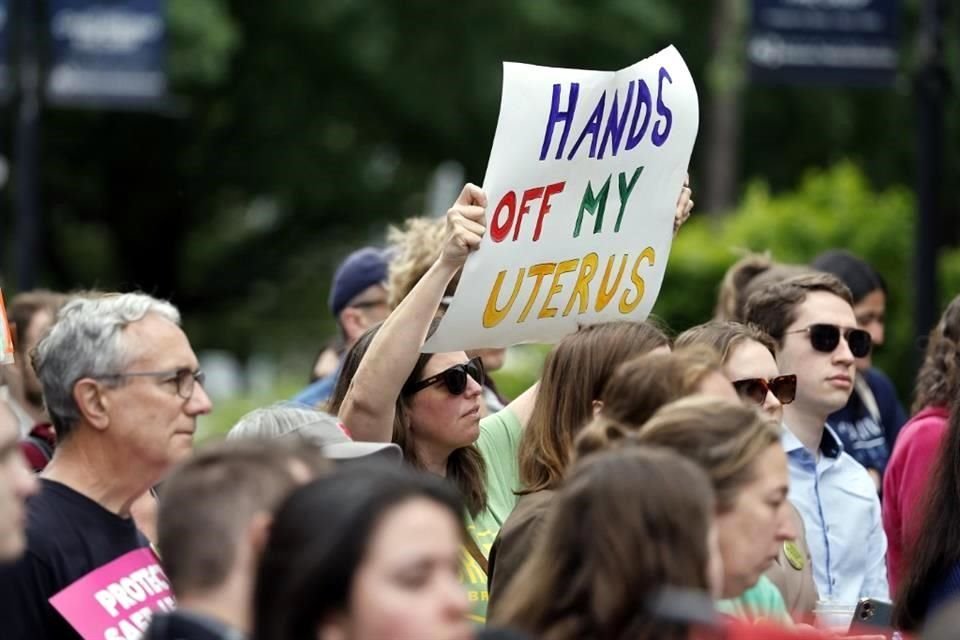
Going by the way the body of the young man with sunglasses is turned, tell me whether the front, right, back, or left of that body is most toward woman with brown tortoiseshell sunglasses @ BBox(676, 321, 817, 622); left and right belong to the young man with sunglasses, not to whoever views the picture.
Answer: right

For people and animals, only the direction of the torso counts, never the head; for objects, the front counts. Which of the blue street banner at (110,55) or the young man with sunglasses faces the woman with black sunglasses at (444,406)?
the blue street banner

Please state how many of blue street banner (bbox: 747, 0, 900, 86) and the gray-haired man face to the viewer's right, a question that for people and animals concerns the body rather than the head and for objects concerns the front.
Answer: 1

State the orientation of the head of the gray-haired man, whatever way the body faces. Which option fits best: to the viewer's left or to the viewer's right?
to the viewer's right

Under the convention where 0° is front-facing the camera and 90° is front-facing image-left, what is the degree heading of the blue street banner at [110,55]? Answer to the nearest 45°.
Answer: approximately 0°

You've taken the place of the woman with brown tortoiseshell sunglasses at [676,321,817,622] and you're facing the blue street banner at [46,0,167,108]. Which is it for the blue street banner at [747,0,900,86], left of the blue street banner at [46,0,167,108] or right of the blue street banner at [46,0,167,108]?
right

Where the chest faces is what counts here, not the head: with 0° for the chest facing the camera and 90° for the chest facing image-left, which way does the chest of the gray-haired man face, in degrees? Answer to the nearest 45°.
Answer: approximately 270°

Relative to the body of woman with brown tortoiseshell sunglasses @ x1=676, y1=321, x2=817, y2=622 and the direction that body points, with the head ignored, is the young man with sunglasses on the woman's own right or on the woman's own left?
on the woman's own left

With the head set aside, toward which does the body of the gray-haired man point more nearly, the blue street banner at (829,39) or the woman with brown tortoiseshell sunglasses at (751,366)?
the woman with brown tortoiseshell sunglasses

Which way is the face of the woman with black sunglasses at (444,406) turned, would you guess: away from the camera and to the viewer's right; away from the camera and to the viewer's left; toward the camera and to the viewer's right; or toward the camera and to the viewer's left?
toward the camera and to the viewer's right

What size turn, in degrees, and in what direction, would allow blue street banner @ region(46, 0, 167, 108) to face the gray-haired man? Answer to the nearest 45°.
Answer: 0° — it already faces them

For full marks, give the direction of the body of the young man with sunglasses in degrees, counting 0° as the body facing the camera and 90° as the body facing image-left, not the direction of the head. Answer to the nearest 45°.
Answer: approximately 315°
